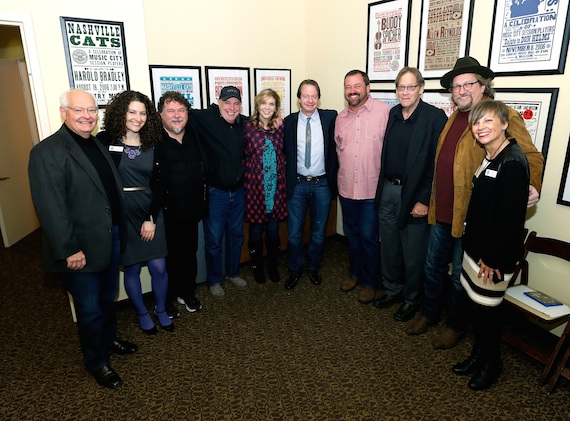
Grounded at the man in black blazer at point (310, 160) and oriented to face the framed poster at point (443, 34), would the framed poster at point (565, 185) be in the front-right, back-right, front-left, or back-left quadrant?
front-right

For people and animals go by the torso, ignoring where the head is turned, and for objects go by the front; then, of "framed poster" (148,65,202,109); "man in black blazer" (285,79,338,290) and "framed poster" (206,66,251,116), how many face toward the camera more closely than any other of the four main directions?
3

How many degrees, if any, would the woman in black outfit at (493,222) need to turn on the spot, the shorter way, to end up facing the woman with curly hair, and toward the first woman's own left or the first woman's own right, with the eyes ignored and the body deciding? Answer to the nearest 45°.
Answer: approximately 45° to the first woman's own right

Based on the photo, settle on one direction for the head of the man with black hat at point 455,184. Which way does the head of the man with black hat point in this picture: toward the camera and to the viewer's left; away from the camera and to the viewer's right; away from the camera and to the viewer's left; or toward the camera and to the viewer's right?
toward the camera and to the viewer's left

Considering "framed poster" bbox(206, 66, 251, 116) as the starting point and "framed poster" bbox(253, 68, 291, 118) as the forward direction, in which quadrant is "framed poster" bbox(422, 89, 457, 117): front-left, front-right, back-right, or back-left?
front-right

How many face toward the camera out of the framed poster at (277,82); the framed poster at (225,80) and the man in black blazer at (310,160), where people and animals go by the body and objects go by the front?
3

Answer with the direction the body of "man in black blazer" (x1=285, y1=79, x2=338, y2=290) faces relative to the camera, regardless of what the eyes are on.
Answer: toward the camera

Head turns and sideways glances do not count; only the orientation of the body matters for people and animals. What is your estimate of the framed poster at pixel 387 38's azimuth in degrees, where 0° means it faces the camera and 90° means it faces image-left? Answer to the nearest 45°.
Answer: approximately 45°

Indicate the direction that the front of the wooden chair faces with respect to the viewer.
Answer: facing the viewer and to the left of the viewer

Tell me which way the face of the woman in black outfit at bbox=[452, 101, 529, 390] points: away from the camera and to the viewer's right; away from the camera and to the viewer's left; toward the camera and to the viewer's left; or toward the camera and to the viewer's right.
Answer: toward the camera and to the viewer's left

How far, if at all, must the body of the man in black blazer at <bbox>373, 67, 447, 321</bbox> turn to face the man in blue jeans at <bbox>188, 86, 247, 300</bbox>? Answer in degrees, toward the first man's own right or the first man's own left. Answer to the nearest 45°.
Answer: approximately 45° to the first man's own right

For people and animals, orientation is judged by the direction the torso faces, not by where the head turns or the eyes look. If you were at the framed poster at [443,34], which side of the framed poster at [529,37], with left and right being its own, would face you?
right

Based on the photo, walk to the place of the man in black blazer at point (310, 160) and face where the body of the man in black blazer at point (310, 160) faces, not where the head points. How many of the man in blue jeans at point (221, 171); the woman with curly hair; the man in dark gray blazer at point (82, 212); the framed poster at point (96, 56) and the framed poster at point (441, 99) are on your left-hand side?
1

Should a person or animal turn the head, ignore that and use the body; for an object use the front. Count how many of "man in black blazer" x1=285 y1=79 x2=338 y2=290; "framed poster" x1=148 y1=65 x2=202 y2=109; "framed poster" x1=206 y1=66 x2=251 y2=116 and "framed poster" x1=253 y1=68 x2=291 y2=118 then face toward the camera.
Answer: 4

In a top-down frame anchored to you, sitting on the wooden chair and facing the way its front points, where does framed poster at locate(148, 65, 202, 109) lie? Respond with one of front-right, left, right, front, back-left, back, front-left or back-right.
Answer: front-right

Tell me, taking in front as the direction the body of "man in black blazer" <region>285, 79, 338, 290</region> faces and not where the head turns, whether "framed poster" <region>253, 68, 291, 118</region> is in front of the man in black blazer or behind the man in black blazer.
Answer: behind
